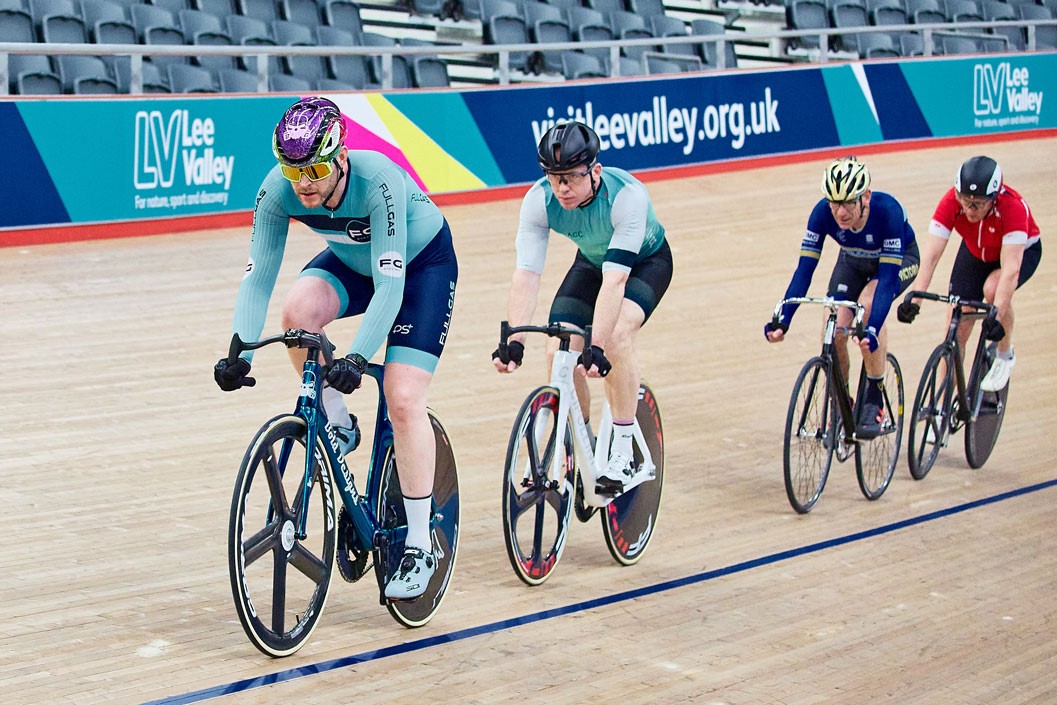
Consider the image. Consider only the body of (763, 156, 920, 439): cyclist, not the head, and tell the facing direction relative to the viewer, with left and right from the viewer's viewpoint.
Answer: facing the viewer and to the left of the viewer

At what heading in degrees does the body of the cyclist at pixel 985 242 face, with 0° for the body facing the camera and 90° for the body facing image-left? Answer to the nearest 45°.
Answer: approximately 45°

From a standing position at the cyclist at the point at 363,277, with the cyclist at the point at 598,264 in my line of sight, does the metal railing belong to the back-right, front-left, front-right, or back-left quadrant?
front-left

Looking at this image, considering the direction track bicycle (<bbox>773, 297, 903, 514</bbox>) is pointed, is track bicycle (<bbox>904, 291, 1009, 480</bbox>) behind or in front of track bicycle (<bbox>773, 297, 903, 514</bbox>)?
behind

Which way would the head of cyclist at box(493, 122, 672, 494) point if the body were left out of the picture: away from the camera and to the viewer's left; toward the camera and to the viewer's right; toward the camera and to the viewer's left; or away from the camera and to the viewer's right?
toward the camera and to the viewer's left

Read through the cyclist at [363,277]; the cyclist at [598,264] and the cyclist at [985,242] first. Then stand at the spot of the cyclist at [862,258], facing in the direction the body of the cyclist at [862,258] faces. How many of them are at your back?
1

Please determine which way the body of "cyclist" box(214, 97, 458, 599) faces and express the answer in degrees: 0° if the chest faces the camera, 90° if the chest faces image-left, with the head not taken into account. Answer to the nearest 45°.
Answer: approximately 45°

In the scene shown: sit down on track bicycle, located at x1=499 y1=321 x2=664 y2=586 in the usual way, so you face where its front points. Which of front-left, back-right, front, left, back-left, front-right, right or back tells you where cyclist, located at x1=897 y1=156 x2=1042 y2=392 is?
back

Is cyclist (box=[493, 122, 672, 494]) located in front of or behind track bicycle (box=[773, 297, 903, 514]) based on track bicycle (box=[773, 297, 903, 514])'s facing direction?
in front

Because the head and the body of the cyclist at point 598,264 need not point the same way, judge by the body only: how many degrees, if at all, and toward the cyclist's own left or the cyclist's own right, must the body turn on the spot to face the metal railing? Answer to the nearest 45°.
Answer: approximately 135° to the cyclist's own right

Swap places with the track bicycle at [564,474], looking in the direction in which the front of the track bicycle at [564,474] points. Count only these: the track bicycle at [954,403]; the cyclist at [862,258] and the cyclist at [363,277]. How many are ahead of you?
1

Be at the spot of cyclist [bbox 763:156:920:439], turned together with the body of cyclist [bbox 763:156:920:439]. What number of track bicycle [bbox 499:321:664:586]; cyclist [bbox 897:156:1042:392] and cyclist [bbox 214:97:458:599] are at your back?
1

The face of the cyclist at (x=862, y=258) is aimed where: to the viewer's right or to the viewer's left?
to the viewer's left

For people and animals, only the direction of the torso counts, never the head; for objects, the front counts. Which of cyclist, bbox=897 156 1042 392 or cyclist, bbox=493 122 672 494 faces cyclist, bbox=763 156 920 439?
cyclist, bbox=897 156 1042 392
